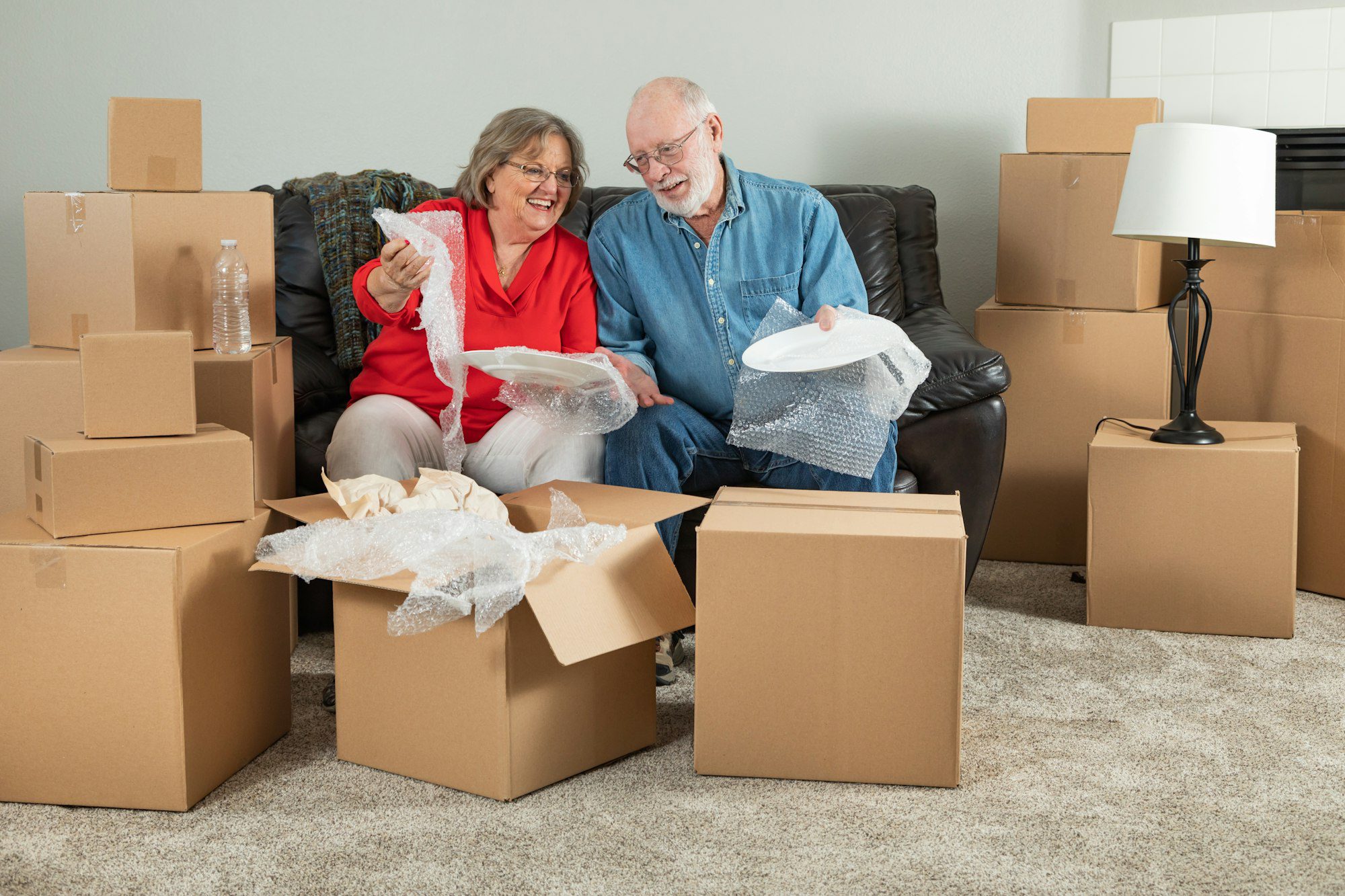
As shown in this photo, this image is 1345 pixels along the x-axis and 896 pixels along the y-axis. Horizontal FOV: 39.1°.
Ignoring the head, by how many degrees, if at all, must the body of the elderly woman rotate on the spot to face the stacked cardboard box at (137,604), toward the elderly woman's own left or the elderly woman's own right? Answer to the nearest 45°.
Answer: approximately 45° to the elderly woman's own right

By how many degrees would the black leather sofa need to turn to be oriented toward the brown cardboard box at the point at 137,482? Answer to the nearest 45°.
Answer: approximately 45° to its right

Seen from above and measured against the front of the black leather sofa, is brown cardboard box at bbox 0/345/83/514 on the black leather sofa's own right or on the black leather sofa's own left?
on the black leather sofa's own right

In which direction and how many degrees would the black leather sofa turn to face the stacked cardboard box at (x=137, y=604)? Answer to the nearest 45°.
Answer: approximately 45° to its right

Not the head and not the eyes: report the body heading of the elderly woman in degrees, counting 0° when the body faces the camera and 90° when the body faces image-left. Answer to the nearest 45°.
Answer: approximately 0°

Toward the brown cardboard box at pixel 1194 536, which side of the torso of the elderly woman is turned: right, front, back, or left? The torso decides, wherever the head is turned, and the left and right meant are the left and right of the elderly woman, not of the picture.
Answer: left

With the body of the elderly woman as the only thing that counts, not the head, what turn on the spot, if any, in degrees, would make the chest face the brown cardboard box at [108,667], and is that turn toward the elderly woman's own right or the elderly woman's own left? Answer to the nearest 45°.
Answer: approximately 45° to the elderly woman's own right
